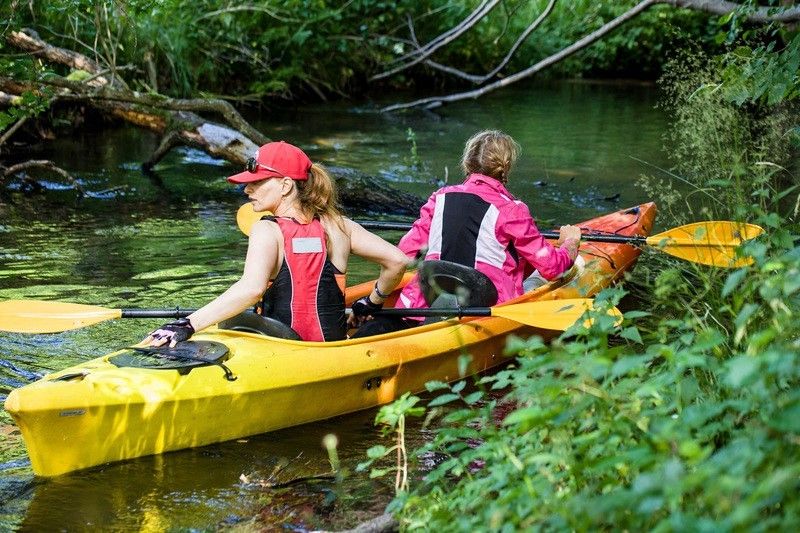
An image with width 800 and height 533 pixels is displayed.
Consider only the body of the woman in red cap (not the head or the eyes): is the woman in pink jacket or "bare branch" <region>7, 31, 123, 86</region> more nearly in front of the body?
the bare branch

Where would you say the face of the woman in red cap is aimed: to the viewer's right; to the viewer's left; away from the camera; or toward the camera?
to the viewer's left

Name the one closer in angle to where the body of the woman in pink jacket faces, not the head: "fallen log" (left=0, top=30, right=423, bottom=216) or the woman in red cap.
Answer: the fallen log

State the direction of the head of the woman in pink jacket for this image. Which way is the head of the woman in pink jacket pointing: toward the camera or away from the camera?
away from the camera
